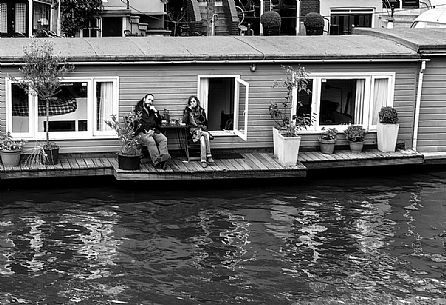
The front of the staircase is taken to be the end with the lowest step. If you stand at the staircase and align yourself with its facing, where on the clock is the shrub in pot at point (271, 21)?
The shrub in pot is roughly at 9 o'clock from the staircase.

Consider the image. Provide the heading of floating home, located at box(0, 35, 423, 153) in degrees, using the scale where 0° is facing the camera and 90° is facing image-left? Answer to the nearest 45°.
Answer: approximately 0°

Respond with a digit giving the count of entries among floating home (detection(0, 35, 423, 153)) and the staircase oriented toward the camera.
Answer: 2

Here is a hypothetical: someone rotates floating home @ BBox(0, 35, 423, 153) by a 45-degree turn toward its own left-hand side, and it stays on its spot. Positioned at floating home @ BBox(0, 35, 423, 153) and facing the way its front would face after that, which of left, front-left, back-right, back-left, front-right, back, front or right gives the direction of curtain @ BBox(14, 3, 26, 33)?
back

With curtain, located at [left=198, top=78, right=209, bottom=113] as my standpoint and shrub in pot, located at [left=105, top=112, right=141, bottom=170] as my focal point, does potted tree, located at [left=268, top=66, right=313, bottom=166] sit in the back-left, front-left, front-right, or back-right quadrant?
back-left

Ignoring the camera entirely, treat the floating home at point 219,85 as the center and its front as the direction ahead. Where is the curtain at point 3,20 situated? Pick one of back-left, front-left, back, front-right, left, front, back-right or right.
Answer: back-right

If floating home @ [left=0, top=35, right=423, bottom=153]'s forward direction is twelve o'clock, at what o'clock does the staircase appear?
The staircase is roughly at 6 o'clock from the floating home.

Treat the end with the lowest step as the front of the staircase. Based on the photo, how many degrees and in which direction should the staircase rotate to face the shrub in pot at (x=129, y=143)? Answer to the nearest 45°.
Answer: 0° — it already faces it
